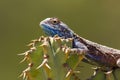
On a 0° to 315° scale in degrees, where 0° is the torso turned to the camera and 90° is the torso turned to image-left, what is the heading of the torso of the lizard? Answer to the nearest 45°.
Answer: approximately 90°
